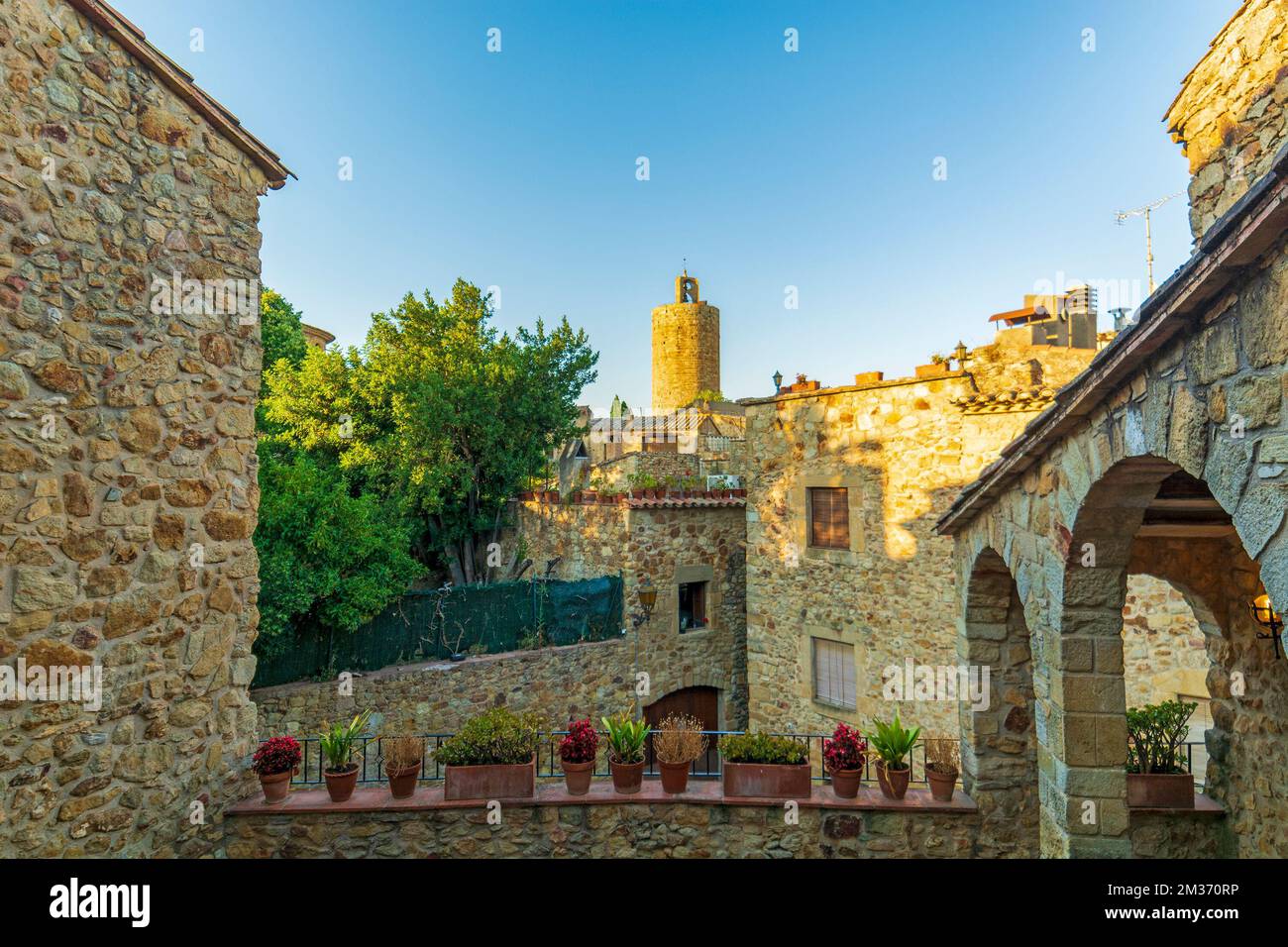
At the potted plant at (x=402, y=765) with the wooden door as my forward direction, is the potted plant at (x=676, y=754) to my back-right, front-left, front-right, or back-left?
front-right

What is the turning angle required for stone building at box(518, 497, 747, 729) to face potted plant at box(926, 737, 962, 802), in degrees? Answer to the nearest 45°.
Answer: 0° — it already faces it

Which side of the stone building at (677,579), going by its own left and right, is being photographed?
front

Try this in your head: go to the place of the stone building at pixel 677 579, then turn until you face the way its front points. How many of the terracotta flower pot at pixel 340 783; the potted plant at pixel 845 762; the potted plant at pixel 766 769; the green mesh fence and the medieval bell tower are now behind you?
1

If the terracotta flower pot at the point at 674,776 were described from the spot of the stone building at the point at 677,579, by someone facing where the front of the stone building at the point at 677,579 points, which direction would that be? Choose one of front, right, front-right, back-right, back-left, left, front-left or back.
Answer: front

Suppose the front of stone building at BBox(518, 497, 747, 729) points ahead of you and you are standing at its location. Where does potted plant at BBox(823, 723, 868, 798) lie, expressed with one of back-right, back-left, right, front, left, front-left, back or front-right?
front

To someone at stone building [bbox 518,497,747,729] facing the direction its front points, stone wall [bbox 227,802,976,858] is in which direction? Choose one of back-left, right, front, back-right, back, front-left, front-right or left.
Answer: front

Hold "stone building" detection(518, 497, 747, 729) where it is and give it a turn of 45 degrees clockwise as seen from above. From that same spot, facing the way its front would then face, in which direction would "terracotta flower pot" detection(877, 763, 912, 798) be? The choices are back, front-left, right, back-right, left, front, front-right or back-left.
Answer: front-left

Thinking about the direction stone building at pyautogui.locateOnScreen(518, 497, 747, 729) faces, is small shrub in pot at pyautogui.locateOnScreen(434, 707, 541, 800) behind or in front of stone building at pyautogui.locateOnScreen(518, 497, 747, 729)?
in front

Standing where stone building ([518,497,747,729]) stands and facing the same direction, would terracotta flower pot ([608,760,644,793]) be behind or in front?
in front

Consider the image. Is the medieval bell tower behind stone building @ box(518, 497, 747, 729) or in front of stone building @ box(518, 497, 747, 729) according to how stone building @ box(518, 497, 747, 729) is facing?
behind

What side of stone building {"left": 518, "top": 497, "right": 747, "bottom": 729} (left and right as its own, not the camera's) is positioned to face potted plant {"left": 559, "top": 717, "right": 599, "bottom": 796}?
front
